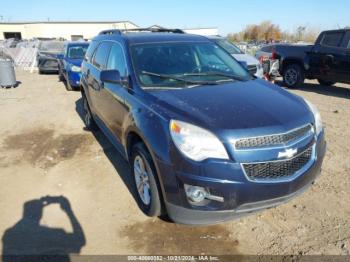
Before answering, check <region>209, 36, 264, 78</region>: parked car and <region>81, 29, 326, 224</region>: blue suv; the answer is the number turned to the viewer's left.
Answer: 0

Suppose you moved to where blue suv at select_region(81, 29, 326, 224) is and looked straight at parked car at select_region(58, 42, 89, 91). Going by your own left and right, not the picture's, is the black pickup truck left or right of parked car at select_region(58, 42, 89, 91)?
right

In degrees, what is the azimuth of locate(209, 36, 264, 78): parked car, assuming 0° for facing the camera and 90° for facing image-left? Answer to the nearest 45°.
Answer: approximately 315°

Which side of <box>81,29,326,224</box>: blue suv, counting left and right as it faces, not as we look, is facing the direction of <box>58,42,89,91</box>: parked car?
back

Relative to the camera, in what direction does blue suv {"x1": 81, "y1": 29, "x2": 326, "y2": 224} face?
facing the viewer and to the right of the viewer

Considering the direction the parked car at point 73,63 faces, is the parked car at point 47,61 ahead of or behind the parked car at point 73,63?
behind

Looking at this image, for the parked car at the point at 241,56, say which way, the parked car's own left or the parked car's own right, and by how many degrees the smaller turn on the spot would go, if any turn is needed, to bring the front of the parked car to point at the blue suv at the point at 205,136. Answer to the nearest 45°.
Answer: approximately 45° to the parked car's own right
